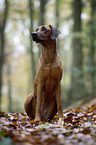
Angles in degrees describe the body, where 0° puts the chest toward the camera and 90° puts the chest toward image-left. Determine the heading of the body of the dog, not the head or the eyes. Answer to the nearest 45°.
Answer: approximately 0°

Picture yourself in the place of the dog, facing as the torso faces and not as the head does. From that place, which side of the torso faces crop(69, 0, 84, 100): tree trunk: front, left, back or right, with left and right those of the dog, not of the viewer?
back
